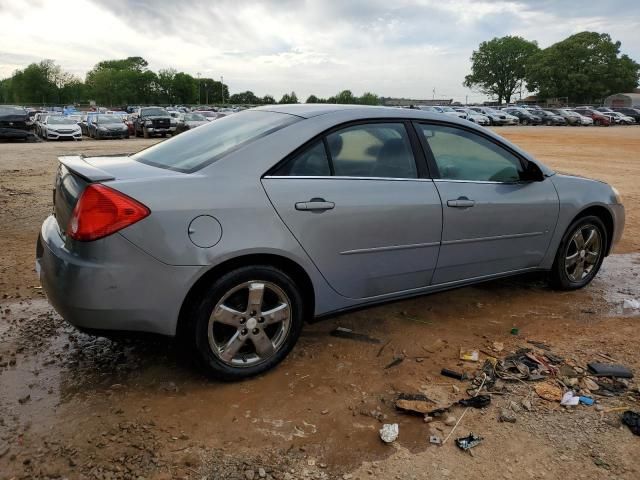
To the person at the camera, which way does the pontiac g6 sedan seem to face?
facing away from the viewer and to the right of the viewer

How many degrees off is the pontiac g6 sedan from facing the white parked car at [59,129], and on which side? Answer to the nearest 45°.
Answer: approximately 90° to its left

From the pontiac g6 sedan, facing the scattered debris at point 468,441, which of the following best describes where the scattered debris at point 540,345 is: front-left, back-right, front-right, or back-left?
front-left

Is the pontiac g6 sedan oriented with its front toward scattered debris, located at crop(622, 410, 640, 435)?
no

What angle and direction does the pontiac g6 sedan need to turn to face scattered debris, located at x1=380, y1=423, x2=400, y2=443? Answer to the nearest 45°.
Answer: approximately 90° to its right

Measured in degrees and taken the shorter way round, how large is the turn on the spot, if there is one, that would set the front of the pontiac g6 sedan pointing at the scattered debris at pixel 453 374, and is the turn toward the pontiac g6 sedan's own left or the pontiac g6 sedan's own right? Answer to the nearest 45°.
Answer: approximately 45° to the pontiac g6 sedan's own right

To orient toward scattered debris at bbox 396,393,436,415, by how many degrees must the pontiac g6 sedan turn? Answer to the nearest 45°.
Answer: approximately 90° to its right

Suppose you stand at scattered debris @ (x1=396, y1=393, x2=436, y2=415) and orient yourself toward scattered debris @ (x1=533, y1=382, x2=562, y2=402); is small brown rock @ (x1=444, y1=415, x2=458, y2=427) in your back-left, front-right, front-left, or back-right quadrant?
front-right
